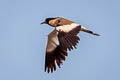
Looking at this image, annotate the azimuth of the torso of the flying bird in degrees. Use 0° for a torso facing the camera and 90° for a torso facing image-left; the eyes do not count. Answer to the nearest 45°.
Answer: approximately 90°
